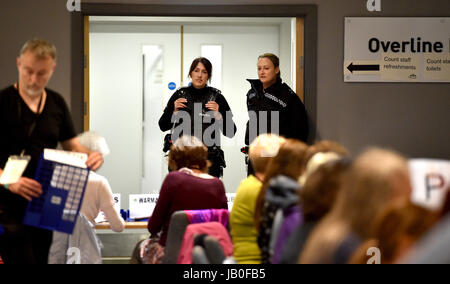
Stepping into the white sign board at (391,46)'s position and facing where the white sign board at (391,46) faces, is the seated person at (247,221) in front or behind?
in front

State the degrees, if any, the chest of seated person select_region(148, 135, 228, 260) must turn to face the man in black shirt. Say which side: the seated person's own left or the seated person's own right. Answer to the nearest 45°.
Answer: approximately 135° to the seated person's own left

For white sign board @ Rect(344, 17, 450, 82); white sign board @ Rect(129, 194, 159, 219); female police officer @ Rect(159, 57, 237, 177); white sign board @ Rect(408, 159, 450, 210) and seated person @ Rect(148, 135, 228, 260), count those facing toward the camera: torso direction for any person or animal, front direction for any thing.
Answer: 4

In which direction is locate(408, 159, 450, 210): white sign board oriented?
toward the camera

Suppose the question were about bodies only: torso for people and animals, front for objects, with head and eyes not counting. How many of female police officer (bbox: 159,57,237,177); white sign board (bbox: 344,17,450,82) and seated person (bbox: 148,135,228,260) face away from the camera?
1

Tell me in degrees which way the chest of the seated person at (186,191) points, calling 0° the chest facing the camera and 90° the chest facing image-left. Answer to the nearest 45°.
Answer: approximately 180°

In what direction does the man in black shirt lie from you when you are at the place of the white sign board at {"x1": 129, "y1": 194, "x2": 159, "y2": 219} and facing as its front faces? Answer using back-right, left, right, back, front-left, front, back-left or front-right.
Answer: front

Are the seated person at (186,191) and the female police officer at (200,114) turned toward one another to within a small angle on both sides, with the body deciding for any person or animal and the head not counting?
yes

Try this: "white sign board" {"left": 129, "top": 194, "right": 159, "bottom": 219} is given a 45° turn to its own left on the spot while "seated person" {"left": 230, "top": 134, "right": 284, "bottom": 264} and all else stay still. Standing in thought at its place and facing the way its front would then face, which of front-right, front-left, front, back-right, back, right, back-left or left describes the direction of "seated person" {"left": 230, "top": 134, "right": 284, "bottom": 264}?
front-right

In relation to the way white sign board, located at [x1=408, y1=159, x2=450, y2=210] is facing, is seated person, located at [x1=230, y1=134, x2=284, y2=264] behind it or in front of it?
behind

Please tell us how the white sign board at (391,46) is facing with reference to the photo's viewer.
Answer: facing the viewer
